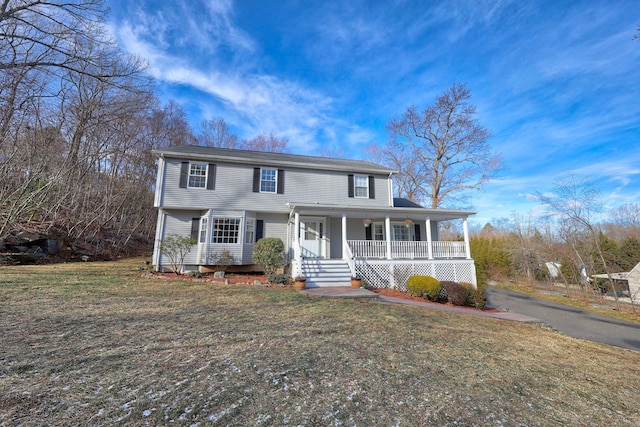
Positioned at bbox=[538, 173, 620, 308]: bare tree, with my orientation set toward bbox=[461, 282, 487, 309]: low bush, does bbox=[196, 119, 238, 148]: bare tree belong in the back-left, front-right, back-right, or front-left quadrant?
front-right

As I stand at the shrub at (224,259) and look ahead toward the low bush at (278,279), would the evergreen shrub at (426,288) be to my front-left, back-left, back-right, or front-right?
front-left

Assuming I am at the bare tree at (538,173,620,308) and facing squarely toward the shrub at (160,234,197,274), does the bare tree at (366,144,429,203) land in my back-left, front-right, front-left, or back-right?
front-right

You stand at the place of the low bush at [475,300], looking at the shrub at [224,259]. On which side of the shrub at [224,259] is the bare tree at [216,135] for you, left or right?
right

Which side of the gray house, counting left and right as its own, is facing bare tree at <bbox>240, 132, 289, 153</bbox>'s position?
back

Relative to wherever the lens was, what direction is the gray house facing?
facing the viewer

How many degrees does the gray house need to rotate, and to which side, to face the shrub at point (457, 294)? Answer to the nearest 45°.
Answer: approximately 90° to its left

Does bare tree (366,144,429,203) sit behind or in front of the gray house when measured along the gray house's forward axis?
behind

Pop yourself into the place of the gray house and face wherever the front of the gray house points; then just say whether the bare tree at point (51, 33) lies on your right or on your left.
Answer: on your right

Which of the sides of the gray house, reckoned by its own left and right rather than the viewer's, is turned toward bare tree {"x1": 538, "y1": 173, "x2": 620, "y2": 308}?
left
